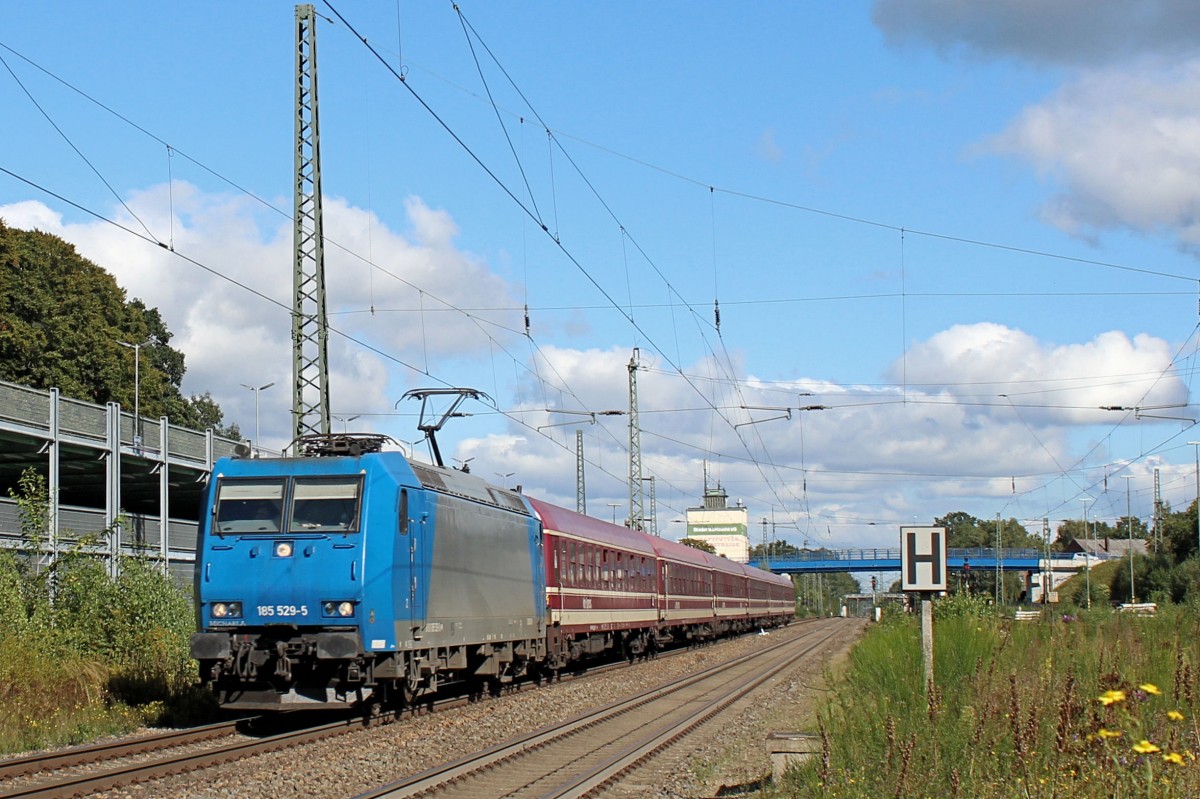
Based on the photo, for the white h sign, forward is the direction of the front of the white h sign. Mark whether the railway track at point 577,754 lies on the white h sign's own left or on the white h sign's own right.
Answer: on the white h sign's own right

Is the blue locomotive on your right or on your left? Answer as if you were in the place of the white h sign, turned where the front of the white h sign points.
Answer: on your right

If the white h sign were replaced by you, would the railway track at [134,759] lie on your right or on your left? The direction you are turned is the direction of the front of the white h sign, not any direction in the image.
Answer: on your right

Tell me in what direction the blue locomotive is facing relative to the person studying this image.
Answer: facing the viewer and to the left of the viewer

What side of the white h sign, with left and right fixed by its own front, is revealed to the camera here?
front

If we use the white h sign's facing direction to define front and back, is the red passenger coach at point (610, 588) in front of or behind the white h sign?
behind

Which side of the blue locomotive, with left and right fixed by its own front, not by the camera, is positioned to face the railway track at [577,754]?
left
